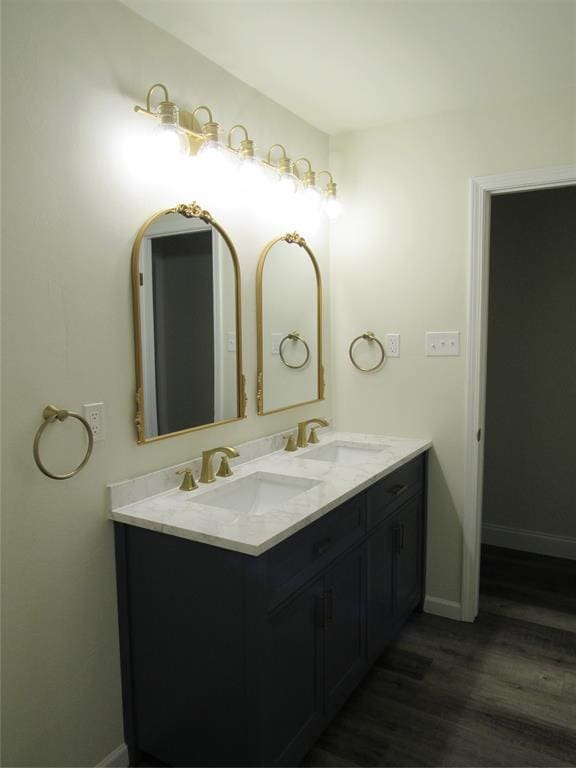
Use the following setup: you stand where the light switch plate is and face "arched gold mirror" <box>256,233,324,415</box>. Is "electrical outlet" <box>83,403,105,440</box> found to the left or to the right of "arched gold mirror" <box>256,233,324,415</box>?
left

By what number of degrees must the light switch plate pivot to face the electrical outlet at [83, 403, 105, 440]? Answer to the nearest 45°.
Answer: approximately 45° to its right

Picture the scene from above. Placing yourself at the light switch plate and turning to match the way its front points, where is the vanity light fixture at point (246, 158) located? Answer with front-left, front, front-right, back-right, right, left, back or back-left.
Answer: front-right

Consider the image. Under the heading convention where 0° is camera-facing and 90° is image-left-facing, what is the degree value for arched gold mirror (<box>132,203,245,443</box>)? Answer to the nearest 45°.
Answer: approximately 315°

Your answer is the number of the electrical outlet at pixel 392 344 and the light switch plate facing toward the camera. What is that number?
2

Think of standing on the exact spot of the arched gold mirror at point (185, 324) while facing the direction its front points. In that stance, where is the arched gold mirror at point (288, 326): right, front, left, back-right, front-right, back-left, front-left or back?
left

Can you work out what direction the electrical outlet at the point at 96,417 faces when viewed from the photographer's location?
facing the viewer and to the right of the viewer
